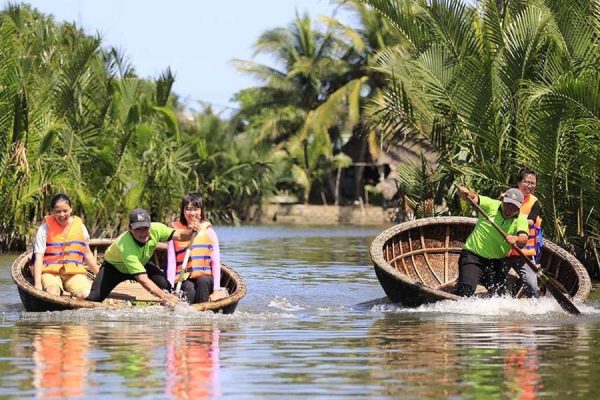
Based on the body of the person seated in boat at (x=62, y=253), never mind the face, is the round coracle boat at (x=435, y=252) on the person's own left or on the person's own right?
on the person's own left

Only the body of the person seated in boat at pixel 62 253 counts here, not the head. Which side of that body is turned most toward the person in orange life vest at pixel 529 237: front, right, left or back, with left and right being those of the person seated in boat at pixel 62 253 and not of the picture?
left

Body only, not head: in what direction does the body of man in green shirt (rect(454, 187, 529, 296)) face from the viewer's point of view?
toward the camera

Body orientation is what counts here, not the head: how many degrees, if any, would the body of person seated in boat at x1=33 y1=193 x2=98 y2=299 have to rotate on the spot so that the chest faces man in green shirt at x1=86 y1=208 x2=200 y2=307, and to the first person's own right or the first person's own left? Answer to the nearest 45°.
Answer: approximately 45° to the first person's own left

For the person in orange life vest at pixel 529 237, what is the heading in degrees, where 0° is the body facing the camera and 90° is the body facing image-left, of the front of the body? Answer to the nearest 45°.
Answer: approximately 45°

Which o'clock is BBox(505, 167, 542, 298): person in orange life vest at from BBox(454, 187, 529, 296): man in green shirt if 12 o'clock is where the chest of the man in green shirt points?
The person in orange life vest is roughly at 8 o'clock from the man in green shirt.

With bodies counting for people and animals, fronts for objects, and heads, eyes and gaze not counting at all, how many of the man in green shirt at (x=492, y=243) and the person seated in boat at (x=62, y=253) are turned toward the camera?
2

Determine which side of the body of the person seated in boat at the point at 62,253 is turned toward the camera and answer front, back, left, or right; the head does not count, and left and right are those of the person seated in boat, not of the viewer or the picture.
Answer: front

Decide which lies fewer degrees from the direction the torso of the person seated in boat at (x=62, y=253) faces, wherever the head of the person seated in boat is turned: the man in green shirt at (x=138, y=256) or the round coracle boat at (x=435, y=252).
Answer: the man in green shirt

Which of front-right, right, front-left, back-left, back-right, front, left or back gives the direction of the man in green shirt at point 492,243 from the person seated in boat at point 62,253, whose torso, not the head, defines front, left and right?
left
